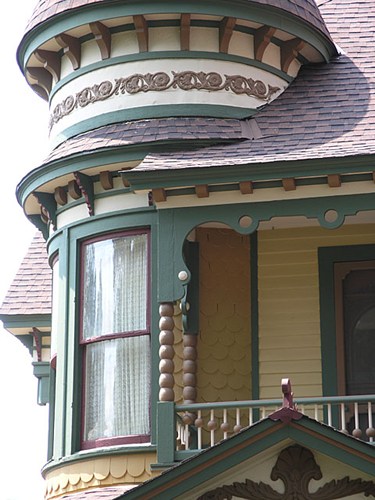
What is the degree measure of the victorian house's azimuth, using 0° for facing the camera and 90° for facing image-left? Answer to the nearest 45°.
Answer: approximately 0°
